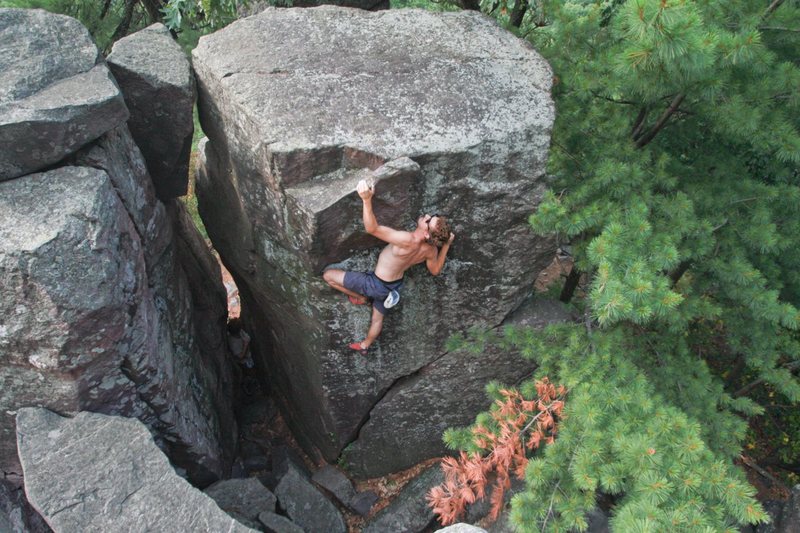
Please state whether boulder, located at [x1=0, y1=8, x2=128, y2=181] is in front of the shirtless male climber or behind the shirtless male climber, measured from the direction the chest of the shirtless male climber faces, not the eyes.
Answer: in front

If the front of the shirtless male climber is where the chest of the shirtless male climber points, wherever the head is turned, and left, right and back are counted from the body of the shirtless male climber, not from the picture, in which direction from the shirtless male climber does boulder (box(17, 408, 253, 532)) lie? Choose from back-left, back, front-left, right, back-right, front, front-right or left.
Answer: left

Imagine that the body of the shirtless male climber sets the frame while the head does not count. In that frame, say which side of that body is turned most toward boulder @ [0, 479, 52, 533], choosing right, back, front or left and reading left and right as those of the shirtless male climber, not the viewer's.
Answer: left

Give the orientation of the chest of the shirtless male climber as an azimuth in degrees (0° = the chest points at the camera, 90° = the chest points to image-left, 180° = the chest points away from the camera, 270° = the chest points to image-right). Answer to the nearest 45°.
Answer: approximately 135°
